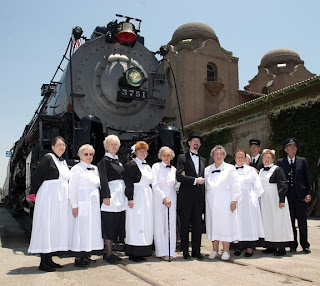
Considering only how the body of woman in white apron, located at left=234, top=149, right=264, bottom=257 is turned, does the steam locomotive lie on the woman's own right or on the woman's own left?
on the woman's own right

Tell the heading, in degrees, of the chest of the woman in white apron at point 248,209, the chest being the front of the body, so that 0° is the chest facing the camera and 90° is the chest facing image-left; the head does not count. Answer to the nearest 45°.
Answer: approximately 45°

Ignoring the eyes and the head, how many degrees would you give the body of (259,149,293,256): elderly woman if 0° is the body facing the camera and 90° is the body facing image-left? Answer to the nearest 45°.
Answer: approximately 45°
